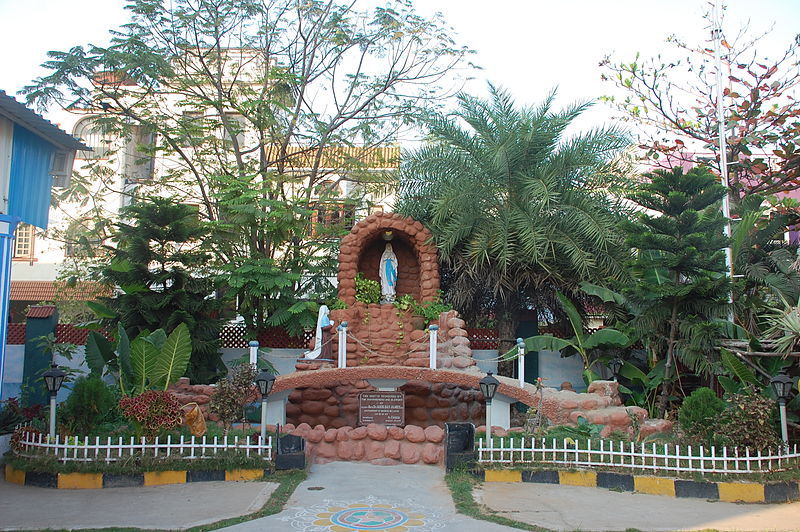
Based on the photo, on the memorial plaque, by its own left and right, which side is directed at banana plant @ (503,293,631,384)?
left

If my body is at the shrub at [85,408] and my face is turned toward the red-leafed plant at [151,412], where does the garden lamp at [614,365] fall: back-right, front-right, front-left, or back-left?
front-left

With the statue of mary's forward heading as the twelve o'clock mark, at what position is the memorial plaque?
The memorial plaque is roughly at 12 o'clock from the statue of mary.

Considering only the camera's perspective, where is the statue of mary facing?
facing the viewer

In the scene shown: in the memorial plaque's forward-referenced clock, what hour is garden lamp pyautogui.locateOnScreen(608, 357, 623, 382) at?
The garden lamp is roughly at 9 o'clock from the memorial plaque.

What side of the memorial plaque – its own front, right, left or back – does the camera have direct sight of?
front

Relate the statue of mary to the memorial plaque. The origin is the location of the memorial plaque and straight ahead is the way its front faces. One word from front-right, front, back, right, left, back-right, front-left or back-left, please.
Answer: back

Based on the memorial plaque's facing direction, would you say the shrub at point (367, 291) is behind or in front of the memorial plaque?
behind

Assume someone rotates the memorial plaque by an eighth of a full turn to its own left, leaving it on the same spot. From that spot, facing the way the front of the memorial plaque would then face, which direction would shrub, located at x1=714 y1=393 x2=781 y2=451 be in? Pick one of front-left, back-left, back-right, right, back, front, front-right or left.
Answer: front

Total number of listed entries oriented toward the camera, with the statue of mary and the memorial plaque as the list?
2

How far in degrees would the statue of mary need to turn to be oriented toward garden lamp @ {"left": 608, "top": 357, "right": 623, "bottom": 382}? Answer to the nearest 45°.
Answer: approximately 45° to its left

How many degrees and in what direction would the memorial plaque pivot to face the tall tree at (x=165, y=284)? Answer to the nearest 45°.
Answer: approximately 90° to its right

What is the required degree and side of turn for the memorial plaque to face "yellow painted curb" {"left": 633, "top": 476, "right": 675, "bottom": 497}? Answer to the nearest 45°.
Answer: approximately 45° to its left

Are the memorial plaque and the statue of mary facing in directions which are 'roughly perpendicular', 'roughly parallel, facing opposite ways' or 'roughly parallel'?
roughly parallel

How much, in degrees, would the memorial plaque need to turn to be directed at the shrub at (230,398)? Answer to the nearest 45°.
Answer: approximately 45° to its right
